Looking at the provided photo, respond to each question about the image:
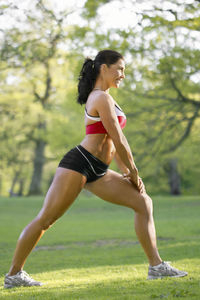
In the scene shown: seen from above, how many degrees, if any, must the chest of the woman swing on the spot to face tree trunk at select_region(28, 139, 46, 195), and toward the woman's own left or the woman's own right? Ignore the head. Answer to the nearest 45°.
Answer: approximately 90° to the woman's own left

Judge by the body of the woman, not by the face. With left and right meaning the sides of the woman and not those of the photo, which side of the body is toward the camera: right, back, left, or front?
right

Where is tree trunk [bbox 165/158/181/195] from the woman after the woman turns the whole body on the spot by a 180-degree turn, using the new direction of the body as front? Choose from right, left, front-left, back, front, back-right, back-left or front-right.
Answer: right
